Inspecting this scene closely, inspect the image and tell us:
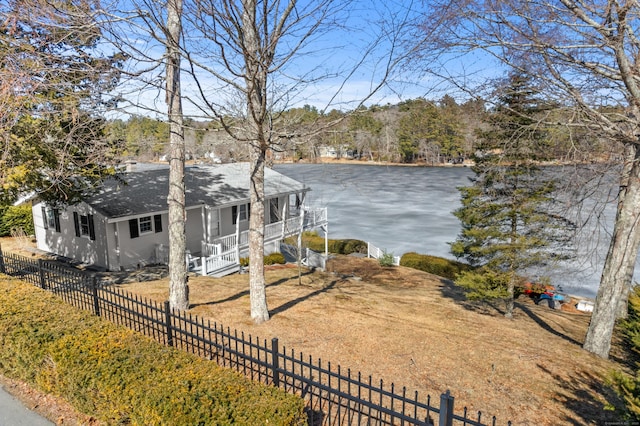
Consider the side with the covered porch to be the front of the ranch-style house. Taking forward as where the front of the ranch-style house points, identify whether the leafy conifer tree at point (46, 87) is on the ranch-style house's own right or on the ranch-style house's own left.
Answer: on the ranch-style house's own right

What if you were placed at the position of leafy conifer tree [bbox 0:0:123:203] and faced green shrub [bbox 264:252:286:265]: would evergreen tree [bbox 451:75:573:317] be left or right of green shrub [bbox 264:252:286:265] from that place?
right

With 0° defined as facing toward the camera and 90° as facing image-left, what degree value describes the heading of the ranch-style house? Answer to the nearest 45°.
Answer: approximately 315°

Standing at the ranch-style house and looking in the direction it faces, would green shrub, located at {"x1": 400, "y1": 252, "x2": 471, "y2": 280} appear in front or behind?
in front

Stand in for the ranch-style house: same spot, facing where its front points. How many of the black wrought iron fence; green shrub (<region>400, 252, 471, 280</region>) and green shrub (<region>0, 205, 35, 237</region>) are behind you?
1

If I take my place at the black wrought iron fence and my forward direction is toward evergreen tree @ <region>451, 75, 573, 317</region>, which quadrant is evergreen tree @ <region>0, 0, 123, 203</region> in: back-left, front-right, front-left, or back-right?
back-left

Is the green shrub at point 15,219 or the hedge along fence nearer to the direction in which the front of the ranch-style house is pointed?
the hedge along fence

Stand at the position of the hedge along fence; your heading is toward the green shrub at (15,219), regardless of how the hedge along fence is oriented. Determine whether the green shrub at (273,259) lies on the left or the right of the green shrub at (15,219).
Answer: right

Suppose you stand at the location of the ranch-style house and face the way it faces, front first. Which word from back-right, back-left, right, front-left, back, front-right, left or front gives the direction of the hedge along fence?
front-right
